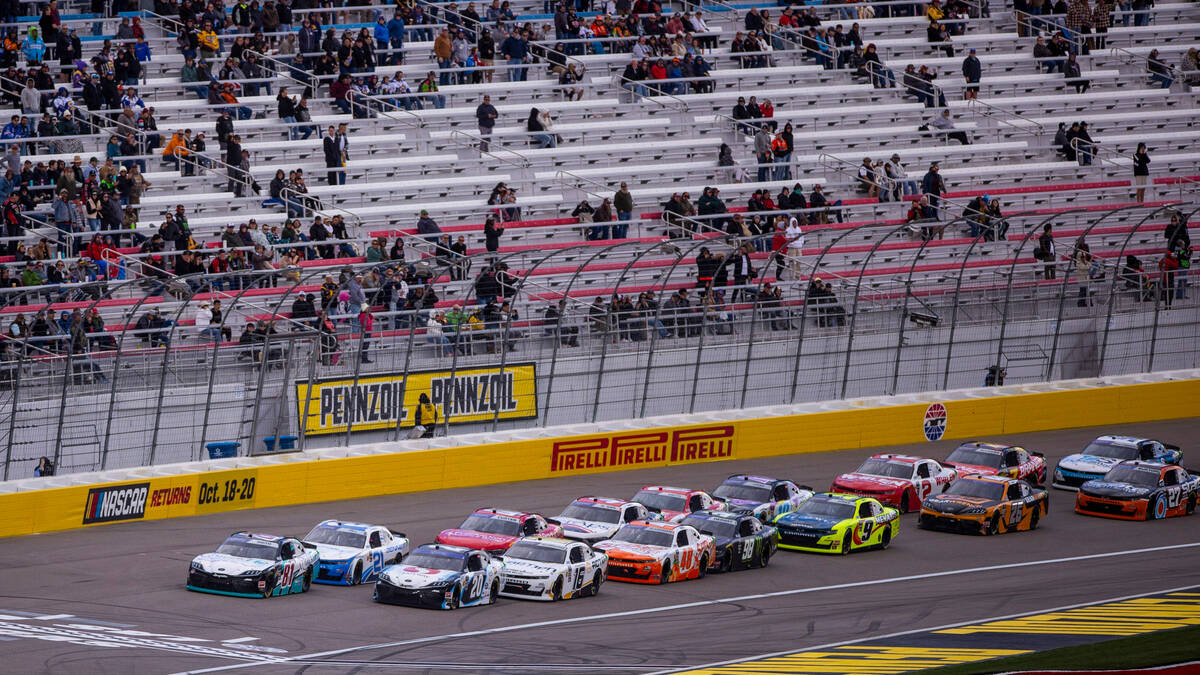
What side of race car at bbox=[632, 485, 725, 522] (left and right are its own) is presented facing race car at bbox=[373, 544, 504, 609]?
front

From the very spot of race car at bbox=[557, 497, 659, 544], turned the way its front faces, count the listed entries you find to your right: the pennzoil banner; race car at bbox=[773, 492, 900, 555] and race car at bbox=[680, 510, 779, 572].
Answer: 1

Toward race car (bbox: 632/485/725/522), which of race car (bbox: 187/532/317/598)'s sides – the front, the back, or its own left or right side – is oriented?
back

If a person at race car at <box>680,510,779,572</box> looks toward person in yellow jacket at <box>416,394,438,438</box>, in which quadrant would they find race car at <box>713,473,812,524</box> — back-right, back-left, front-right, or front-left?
front-right

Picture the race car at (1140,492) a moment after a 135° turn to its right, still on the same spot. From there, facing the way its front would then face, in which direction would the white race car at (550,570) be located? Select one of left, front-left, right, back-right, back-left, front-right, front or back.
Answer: back-left

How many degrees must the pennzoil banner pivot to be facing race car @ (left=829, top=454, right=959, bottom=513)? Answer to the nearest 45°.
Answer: approximately 90° to its left

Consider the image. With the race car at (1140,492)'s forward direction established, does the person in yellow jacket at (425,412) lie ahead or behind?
ahead

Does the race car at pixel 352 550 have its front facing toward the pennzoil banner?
no

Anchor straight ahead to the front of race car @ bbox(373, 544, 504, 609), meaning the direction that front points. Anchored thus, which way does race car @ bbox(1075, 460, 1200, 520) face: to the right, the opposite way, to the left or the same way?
the same way

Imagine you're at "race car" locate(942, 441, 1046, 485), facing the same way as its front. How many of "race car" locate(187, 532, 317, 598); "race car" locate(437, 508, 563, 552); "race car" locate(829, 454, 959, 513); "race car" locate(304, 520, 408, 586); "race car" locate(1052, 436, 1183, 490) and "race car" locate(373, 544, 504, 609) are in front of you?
5

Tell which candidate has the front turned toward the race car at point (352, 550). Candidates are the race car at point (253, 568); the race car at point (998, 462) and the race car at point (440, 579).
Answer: the race car at point (998, 462)

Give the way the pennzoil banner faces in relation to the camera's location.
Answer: facing the viewer

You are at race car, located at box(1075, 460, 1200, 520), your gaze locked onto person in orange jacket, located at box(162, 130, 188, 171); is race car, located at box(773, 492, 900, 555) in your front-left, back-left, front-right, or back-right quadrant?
front-left

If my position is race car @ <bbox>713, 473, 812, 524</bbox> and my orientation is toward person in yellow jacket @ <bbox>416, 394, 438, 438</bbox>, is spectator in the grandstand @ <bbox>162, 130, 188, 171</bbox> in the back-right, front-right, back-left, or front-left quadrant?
front-right

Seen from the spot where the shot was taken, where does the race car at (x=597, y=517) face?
facing the viewer and to the left of the viewer

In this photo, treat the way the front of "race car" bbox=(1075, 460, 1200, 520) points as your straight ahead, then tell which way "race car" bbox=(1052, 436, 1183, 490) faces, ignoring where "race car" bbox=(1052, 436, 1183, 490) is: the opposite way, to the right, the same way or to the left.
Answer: the same way

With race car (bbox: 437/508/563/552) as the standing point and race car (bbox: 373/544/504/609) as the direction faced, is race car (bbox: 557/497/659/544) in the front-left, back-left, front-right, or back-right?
back-left

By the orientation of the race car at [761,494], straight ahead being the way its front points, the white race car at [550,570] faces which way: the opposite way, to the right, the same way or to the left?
the same way

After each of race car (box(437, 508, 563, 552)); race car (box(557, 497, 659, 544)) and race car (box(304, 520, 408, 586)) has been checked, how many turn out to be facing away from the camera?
0

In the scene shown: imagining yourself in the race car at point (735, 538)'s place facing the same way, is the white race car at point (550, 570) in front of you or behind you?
in front

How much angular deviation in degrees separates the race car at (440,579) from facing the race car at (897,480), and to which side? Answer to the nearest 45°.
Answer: approximately 180°

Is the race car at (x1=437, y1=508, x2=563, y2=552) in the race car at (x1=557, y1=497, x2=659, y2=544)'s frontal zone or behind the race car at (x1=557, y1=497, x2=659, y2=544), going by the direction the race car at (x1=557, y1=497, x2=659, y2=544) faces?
frontal zone

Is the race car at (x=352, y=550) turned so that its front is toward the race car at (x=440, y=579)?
no

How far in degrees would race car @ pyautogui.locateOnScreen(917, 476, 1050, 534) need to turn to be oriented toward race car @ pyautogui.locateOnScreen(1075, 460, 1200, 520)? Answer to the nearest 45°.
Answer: approximately 180°

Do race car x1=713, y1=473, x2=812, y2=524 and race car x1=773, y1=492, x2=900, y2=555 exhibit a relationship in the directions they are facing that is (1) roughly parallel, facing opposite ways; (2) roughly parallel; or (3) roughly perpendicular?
roughly parallel
